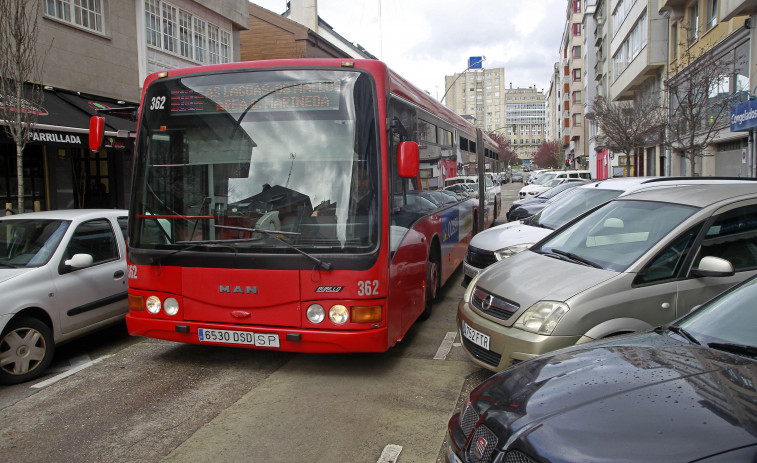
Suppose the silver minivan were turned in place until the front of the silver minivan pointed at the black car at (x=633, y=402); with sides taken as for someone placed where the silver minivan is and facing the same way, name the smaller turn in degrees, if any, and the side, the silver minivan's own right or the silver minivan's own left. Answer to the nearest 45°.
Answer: approximately 45° to the silver minivan's own left

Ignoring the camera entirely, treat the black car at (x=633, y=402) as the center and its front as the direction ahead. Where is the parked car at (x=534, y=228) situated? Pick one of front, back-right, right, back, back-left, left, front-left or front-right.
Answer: back-right

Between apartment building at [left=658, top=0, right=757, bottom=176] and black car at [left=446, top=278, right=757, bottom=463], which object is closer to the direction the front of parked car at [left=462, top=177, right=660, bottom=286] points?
the black car

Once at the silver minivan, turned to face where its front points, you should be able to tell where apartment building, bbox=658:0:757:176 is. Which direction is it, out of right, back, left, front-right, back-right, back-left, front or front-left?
back-right

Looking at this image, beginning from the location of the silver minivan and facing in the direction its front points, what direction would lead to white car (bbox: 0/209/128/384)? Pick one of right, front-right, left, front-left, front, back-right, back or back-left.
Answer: front-right

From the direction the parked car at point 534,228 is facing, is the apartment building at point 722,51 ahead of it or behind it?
behind

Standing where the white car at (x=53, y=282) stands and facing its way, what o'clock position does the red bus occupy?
The red bus is roughly at 9 o'clock from the white car.

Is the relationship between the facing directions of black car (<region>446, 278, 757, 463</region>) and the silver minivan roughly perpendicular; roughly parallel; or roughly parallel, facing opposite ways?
roughly parallel

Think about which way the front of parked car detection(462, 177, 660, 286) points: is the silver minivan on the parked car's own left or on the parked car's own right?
on the parked car's own left

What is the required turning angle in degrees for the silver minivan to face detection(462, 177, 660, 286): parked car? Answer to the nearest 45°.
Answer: approximately 135° to its right

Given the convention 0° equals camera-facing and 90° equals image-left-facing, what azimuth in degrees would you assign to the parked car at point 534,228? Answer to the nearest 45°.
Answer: approximately 45°

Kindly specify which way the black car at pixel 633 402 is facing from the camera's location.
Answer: facing the viewer and to the left of the viewer

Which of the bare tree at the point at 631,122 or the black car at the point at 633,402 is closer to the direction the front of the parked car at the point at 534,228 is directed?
the black car

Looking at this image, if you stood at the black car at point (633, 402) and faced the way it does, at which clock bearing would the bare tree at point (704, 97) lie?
The bare tree is roughly at 5 o'clock from the black car.

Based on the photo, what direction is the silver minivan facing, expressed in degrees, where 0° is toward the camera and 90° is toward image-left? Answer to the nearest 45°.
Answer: approximately 45°

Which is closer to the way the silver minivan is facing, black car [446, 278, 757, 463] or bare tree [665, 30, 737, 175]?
the black car

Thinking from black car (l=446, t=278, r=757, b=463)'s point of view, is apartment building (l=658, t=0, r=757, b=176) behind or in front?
behind

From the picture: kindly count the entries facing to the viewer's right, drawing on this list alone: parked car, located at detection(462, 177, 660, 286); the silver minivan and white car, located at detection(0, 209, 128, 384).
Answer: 0
